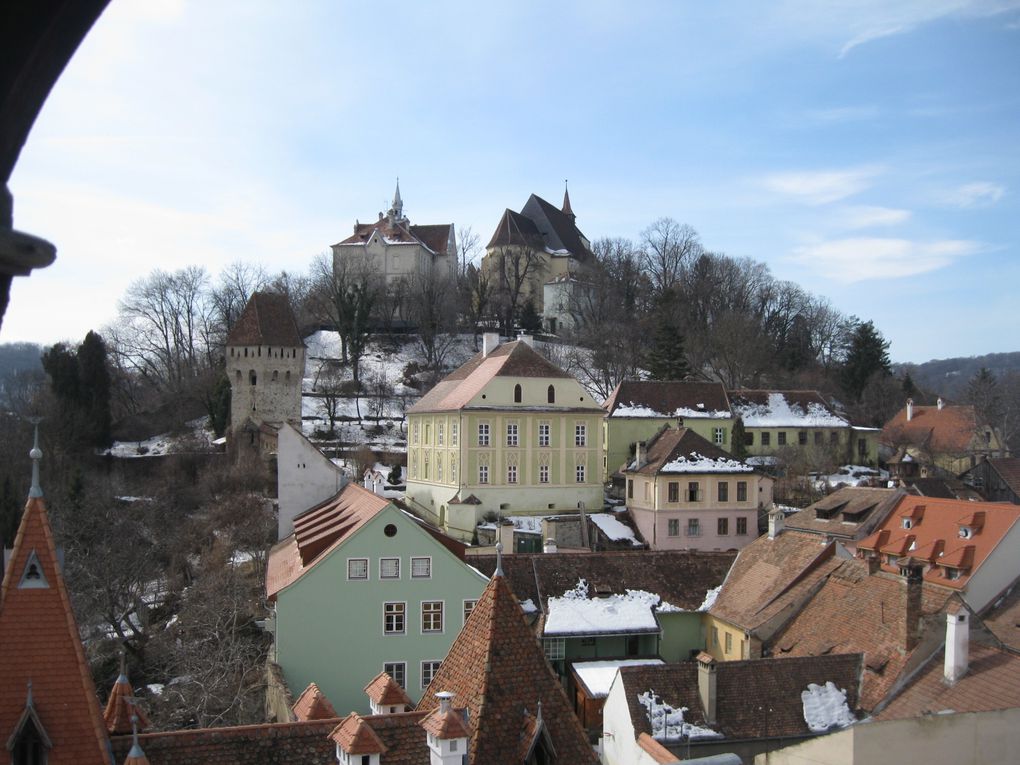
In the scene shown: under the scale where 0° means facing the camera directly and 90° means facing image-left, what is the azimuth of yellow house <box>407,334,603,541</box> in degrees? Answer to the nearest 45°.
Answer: approximately 0°

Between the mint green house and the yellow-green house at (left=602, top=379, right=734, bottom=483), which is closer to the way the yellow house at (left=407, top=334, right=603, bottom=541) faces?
the mint green house

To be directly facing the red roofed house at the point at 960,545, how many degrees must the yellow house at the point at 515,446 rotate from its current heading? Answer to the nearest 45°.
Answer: approximately 45° to its left

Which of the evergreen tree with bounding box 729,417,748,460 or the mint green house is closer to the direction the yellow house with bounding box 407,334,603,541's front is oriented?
the mint green house

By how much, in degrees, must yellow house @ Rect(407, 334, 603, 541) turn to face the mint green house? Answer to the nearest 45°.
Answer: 0° — it already faces it

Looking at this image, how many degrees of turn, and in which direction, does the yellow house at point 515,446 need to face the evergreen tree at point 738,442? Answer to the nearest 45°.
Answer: approximately 135° to its left

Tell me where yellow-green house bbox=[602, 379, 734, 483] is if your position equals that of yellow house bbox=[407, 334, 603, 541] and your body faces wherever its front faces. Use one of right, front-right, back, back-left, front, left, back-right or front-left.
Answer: back-left
